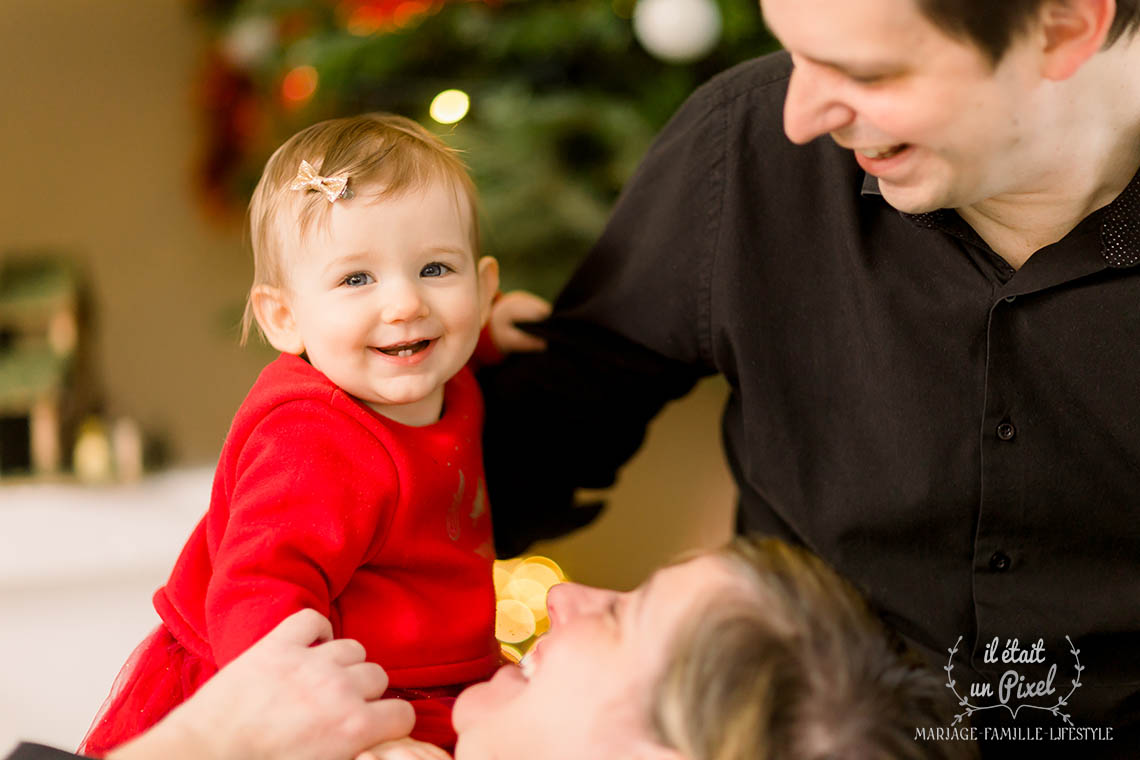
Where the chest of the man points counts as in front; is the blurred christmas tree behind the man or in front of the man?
behind

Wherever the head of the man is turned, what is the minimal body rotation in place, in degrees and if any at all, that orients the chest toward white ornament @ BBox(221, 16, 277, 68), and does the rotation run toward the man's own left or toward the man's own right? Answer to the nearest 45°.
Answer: approximately 135° to the man's own right

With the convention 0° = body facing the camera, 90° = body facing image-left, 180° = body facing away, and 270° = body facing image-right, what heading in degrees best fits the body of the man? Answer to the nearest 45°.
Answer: approximately 0°

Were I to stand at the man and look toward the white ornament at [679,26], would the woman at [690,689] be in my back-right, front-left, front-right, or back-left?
back-left

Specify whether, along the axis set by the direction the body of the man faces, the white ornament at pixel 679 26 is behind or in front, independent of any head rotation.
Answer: behind

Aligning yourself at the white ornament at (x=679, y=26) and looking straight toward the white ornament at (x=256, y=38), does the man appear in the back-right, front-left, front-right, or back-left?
back-left
